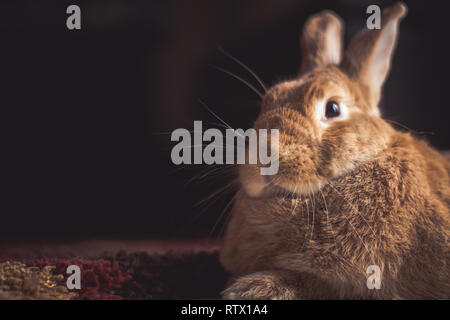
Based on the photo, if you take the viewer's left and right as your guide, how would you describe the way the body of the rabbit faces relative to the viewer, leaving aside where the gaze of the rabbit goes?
facing the viewer and to the left of the viewer
